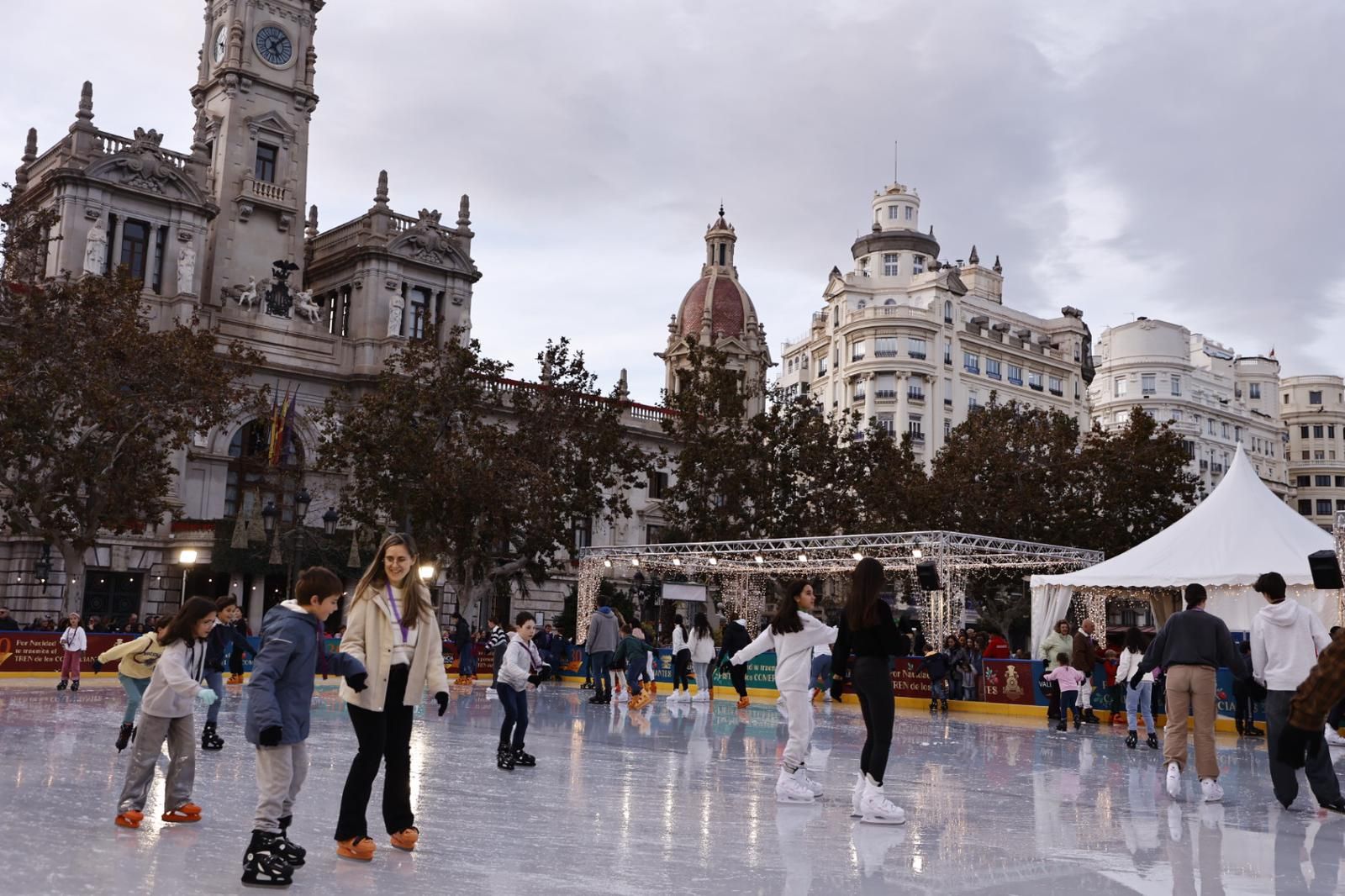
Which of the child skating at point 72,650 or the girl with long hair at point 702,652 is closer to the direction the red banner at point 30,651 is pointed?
the child skating

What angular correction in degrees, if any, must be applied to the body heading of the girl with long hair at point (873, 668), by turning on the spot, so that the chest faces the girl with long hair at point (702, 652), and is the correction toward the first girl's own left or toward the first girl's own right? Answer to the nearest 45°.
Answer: approximately 45° to the first girl's own left

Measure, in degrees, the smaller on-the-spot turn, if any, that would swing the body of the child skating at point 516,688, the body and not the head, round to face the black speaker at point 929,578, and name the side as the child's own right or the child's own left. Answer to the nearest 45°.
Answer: approximately 90° to the child's own left

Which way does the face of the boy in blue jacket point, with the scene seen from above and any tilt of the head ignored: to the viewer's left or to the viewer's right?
to the viewer's right

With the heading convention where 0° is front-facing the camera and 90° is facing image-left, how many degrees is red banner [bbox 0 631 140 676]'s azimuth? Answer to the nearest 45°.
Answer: approximately 0°

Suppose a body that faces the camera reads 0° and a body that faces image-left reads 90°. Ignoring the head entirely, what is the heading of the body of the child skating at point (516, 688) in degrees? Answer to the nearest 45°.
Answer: approximately 315°

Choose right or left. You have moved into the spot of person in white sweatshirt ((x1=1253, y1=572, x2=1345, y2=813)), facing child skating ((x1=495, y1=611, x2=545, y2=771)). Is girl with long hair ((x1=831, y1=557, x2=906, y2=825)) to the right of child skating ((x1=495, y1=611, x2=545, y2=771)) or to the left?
left

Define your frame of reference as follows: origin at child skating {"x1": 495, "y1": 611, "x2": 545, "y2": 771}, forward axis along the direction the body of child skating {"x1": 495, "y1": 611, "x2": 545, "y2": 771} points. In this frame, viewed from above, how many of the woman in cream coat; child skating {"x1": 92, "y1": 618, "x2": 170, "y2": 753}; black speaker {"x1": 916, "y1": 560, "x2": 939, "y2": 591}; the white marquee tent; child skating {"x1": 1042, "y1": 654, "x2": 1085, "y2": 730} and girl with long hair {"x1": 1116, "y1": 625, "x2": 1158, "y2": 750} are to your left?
4

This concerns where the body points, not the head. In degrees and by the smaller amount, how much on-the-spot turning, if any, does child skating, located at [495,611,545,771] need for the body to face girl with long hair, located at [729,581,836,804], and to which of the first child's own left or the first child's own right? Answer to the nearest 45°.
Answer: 0° — they already face them

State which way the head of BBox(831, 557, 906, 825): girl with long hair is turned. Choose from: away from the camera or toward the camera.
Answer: away from the camera

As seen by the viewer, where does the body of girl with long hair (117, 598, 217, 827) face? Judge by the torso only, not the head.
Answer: to the viewer's right
